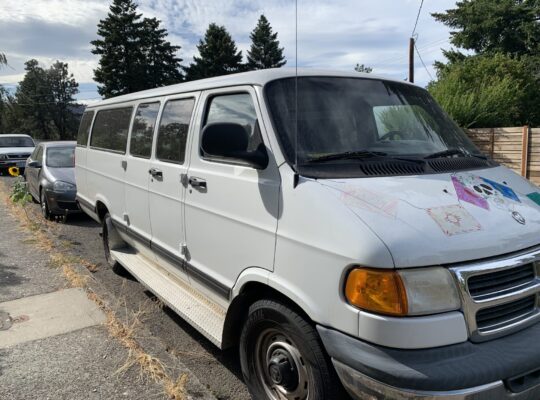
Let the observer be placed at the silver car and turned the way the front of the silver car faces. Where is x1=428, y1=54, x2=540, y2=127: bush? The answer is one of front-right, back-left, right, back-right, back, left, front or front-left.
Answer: front-left

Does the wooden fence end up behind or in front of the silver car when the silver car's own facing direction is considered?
in front

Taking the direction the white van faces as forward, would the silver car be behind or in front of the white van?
behind

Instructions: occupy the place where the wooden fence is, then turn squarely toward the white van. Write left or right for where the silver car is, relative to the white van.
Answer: right

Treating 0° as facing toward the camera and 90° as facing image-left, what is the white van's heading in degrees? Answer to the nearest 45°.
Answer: approximately 315°

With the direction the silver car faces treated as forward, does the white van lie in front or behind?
in front

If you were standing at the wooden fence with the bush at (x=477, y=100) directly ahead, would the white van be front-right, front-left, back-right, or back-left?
back-left

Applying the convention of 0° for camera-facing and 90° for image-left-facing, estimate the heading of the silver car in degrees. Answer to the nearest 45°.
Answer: approximately 315°

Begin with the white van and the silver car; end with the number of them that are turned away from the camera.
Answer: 0
